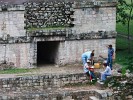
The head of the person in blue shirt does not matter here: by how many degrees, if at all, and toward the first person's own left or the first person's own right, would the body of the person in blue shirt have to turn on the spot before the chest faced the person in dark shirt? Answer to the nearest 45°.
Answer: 0° — they already face them

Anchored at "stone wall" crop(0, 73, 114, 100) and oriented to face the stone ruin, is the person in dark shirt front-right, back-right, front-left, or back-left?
front-right

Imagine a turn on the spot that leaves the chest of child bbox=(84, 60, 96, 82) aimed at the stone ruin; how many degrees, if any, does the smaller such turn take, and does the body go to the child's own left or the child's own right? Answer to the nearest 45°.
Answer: approximately 180°

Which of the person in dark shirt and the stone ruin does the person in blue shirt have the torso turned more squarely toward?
the person in dark shirt

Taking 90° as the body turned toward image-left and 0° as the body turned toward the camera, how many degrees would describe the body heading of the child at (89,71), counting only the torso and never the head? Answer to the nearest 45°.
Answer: approximately 315°

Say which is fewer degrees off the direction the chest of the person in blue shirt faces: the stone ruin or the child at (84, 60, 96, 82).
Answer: the child

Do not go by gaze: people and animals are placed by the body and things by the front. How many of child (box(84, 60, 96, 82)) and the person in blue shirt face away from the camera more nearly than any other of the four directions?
0
